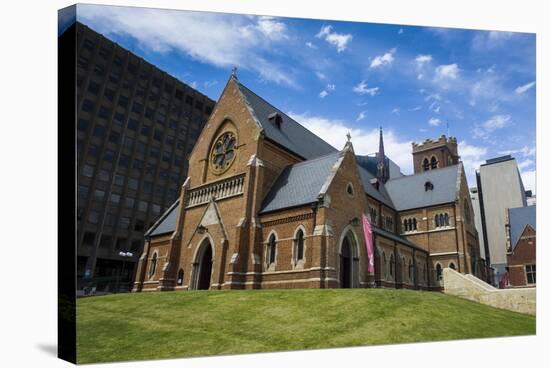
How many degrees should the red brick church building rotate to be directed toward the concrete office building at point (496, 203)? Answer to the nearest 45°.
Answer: approximately 180°

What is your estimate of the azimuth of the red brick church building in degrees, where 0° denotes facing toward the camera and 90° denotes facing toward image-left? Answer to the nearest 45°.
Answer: approximately 45°

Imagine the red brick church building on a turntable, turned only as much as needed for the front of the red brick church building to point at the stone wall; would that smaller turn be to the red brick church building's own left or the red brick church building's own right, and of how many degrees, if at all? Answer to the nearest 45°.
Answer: approximately 135° to the red brick church building's own left
